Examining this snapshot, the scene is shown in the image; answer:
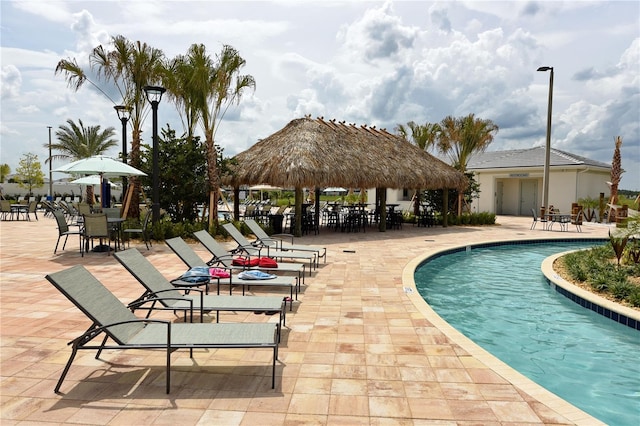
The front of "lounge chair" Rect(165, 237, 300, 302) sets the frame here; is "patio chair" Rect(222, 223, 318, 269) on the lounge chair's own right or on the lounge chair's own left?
on the lounge chair's own left

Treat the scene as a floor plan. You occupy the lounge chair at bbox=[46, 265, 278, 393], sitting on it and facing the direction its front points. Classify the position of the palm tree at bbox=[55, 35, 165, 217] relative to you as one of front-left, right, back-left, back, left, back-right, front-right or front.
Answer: left

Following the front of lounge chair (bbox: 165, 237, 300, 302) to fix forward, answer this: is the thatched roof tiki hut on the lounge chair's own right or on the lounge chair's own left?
on the lounge chair's own left

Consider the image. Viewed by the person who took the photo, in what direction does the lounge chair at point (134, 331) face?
facing to the right of the viewer

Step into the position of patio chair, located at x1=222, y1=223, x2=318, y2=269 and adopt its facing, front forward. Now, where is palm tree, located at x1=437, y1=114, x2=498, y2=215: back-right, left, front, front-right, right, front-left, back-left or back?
front-left

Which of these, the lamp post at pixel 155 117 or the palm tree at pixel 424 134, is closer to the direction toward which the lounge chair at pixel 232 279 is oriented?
the palm tree

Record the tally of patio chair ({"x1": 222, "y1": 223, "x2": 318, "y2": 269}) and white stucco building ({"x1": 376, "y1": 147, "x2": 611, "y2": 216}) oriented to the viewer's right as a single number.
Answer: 1

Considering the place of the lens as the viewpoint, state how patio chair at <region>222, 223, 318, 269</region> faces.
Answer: facing to the right of the viewer

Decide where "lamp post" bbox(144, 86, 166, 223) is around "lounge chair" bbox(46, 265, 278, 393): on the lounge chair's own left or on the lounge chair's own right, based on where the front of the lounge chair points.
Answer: on the lounge chair's own left

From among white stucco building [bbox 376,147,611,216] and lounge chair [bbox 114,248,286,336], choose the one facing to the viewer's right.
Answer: the lounge chair

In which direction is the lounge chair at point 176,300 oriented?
to the viewer's right

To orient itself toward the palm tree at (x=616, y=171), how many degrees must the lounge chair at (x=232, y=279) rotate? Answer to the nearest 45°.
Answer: approximately 45° to its left

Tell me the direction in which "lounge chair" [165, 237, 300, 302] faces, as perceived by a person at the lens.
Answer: facing to the right of the viewer
